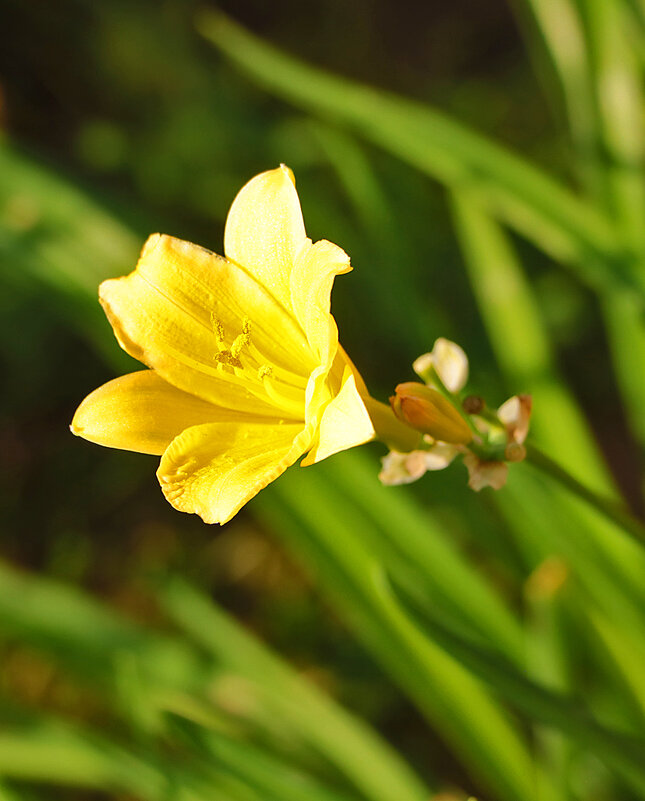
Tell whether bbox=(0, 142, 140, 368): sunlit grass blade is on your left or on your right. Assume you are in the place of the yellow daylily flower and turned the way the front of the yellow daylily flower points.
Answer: on your right

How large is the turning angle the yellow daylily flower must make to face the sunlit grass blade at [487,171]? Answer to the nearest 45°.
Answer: approximately 135° to its right

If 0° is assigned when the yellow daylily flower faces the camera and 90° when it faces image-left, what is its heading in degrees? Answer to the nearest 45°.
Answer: approximately 45°

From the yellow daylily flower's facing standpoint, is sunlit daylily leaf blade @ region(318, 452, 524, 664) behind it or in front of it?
behind
